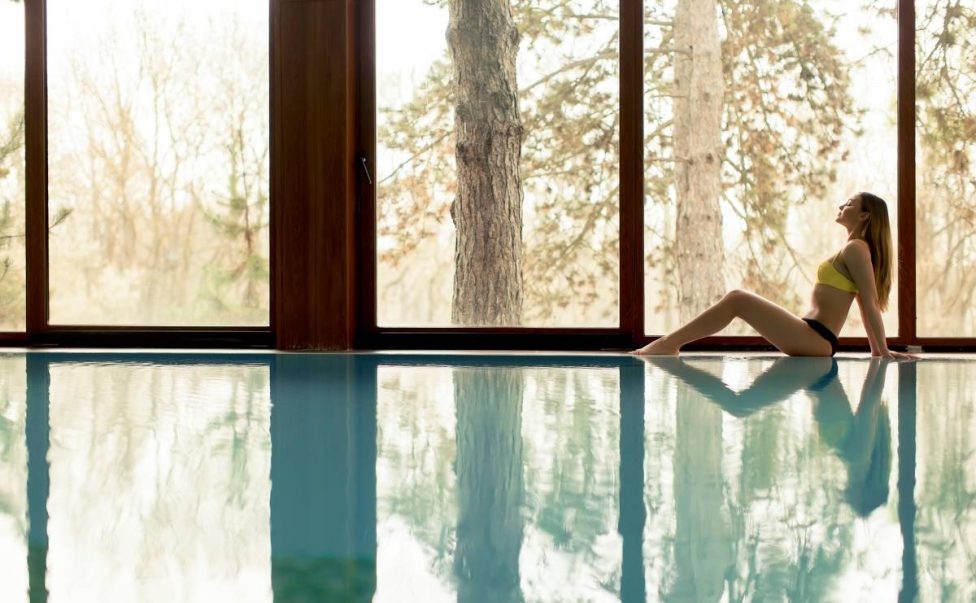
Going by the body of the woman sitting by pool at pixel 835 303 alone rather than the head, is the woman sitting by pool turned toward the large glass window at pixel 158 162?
yes

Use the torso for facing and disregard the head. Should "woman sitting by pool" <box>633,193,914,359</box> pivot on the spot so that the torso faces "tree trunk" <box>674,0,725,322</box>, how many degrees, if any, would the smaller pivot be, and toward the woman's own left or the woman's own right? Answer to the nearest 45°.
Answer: approximately 45° to the woman's own right

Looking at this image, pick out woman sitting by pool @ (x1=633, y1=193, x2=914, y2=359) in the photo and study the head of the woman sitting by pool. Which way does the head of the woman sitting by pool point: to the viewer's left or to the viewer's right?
to the viewer's left

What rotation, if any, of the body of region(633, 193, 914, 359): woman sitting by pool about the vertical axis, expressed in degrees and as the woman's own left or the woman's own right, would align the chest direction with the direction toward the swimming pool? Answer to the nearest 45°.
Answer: approximately 90° to the woman's own left

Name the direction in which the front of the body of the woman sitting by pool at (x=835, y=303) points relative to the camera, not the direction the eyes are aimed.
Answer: to the viewer's left

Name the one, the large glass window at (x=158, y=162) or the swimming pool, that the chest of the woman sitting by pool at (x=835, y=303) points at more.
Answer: the large glass window
